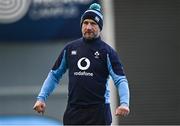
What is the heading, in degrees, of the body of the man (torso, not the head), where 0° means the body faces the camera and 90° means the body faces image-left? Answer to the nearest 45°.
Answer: approximately 0°
